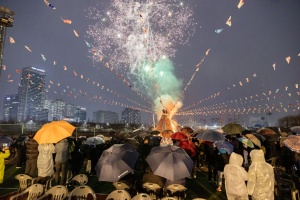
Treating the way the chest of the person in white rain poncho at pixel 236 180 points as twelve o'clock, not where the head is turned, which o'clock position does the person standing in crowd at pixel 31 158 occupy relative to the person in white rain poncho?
The person standing in crowd is roughly at 9 o'clock from the person in white rain poncho.

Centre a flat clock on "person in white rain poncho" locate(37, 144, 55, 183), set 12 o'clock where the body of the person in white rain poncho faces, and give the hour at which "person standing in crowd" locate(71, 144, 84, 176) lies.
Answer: The person standing in crowd is roughly at 1 o'clock from the person in white rain poncho.

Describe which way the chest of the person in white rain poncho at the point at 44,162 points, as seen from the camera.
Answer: away from the camera

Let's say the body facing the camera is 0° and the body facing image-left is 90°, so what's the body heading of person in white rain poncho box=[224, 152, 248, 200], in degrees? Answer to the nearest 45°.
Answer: approximately 180°

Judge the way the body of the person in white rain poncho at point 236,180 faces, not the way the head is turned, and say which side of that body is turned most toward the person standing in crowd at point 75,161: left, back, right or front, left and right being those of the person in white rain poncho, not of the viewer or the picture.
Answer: left

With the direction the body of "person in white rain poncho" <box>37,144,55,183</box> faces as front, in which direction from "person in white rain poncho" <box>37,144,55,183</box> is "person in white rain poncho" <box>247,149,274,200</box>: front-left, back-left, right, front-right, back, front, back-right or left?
back-right

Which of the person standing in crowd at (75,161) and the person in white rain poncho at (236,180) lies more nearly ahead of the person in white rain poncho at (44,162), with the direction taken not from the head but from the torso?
the person standing in crowd

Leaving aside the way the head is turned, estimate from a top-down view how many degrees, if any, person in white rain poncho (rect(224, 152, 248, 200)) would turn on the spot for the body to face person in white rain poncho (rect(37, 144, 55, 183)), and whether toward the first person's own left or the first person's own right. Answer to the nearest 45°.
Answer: approximately 90° to the first person's own left

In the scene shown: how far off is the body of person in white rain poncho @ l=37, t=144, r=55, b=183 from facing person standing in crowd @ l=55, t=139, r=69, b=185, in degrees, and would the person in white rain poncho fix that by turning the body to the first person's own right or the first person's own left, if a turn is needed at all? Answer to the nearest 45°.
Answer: approximately 45° to the first person's own right

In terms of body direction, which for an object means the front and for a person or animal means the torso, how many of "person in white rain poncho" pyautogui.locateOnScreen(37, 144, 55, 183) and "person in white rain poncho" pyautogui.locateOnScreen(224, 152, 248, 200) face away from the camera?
2
